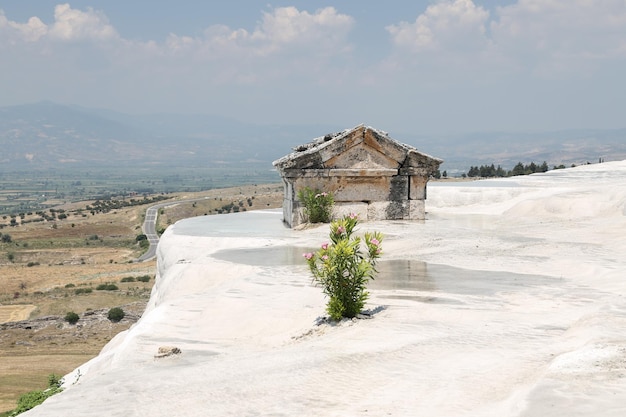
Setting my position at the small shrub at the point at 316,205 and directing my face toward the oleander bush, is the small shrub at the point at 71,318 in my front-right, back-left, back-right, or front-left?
back-right

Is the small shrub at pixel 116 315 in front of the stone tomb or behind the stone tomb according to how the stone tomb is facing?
behind

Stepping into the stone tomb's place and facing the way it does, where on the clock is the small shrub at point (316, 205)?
The small shrub is roughly at 2 o'clock from the stone tomb.

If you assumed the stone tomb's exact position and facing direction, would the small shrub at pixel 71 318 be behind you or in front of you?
behind

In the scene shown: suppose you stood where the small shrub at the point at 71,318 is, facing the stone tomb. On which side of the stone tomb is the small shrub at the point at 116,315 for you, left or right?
left

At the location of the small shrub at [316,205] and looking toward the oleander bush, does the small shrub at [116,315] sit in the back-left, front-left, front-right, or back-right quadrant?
back-right

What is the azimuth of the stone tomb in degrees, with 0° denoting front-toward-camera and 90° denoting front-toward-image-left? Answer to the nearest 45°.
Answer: approximately 0°
